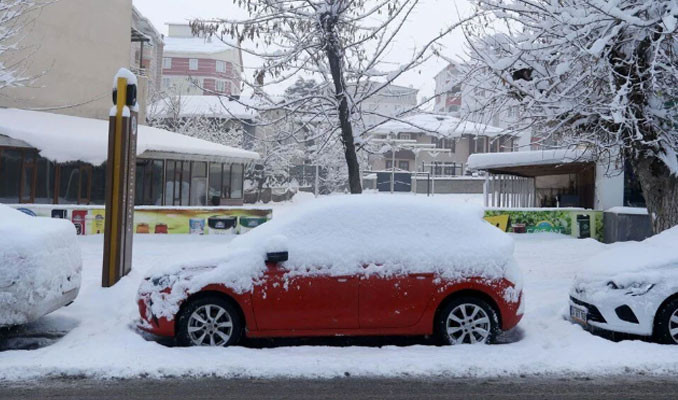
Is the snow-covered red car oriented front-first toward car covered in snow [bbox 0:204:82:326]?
yes

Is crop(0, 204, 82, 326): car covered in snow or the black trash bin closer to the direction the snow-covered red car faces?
the car covered in snow

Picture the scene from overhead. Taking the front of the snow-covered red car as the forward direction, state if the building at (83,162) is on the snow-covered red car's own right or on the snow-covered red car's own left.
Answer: on the snow-covered red car's own right

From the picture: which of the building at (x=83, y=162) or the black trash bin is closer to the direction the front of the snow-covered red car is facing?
the building

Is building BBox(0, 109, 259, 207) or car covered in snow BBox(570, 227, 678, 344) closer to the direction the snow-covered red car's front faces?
the building

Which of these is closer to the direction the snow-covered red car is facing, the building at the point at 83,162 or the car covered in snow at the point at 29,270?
the car covered in snow

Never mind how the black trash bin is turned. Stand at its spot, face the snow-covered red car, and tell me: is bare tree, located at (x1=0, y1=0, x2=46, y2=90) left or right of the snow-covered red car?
right

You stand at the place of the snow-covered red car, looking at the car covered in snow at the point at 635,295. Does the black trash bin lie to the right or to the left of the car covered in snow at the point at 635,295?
left

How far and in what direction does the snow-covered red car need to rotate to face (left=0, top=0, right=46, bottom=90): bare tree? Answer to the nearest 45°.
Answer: approximately 45° to its right

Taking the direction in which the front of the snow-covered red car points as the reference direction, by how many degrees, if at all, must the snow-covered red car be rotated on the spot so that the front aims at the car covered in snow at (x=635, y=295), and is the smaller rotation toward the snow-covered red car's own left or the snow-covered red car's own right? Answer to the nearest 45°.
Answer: approximately 180°

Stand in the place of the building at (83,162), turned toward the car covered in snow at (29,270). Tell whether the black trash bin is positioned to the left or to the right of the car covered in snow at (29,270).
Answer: left

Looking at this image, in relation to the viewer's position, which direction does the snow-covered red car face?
facing to the left of the viewer
